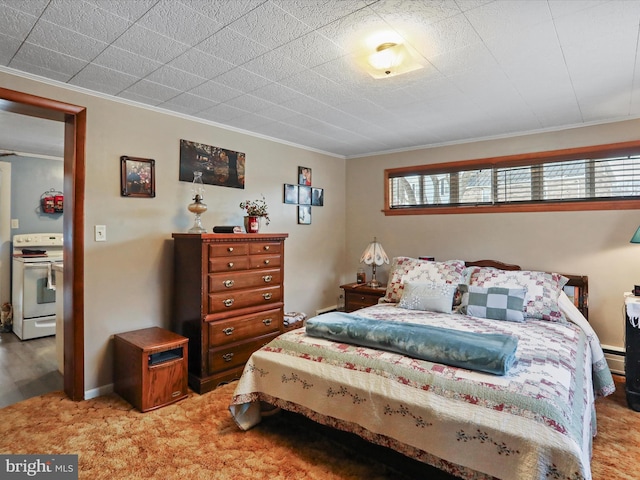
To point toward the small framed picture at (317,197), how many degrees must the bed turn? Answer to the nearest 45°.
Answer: approximately 90° to its right

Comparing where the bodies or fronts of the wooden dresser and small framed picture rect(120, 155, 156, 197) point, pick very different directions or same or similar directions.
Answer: same or similar directions

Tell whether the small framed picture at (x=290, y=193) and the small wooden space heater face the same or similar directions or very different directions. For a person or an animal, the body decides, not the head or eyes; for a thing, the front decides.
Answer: same or similar directions

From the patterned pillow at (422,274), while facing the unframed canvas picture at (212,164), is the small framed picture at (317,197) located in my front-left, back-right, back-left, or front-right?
front-right

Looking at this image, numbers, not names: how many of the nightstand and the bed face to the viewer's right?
0

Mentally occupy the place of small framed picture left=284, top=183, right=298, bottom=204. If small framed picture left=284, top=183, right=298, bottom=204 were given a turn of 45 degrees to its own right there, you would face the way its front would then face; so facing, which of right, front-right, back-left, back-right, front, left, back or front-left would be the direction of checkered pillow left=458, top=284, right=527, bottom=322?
front-left

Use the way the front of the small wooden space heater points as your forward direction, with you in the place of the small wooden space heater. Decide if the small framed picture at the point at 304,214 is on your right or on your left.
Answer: on your left

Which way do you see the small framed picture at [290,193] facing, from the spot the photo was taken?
facing the viewer and to the right of the viewer

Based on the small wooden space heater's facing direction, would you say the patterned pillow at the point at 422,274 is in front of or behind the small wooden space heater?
in front

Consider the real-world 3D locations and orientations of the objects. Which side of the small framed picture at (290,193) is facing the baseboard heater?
front

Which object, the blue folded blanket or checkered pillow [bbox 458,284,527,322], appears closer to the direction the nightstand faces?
the blue folded blanket

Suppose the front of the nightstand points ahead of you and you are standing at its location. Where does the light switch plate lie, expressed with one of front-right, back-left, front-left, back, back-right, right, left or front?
front

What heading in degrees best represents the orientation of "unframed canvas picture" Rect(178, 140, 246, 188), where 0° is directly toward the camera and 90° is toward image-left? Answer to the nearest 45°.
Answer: approximately 315°

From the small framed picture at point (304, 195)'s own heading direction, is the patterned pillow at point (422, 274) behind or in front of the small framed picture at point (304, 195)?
in front
